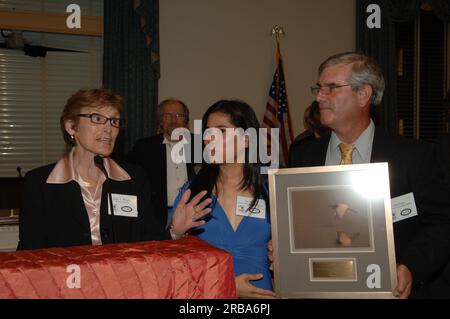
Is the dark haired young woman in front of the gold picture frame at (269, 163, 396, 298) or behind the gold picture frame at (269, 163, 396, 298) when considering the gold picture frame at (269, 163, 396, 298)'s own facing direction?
behind

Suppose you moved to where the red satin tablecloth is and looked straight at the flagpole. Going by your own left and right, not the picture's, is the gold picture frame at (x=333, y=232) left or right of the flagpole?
right

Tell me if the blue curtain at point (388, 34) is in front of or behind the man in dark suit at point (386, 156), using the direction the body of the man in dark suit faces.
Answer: behind

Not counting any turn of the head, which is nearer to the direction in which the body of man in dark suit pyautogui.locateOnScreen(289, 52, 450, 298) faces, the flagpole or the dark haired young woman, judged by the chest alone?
the dark haired young woman

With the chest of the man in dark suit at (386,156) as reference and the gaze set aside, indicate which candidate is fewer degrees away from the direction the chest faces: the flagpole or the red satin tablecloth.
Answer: the red satin tablecloth

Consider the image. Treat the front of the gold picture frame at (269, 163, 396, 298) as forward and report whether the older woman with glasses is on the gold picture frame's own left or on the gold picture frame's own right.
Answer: on the gold picture frame's own right

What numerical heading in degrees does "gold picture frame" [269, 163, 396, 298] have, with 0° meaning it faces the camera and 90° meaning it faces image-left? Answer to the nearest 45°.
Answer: approximately 0°

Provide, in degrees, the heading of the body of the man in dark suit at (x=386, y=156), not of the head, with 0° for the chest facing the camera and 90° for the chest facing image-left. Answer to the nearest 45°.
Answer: approximately 45°

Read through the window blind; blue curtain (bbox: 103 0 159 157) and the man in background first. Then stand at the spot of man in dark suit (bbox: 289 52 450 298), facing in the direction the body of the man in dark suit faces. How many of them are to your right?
3

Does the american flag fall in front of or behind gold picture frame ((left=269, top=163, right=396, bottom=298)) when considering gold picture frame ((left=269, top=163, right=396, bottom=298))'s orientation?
behind
